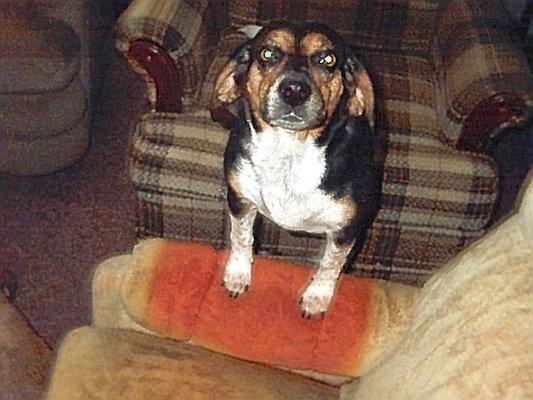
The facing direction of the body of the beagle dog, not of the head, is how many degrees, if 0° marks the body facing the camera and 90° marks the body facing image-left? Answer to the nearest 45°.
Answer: approximately 0°
